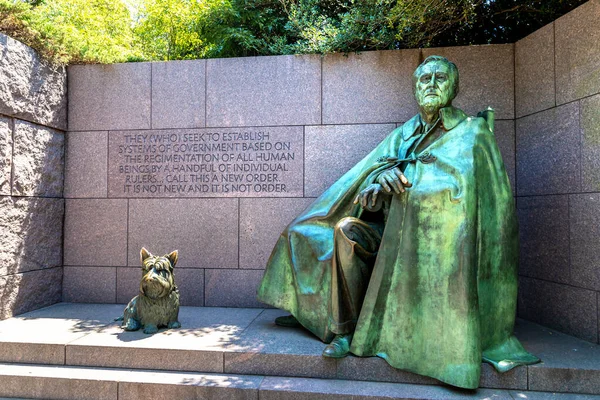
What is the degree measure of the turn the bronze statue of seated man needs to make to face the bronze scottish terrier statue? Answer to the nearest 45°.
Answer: approximately 45° to its right

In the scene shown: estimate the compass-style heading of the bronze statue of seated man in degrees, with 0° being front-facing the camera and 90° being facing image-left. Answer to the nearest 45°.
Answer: approximately 45°
